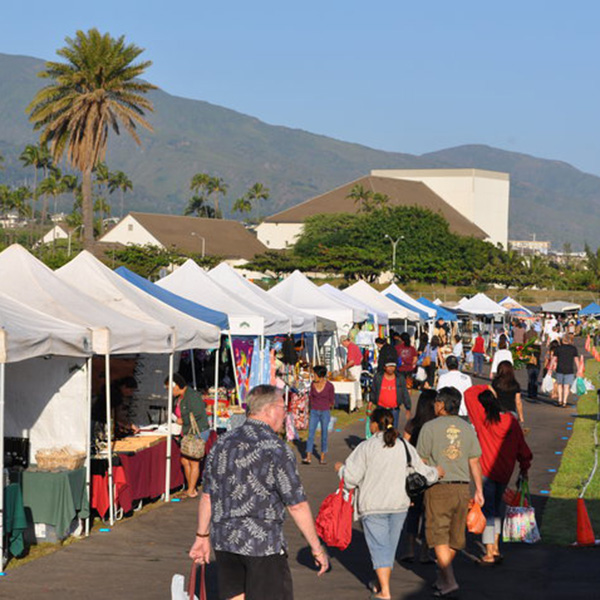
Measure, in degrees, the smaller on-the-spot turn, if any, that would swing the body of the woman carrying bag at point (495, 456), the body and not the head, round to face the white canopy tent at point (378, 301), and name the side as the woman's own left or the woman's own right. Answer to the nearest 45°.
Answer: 0° — they already face it

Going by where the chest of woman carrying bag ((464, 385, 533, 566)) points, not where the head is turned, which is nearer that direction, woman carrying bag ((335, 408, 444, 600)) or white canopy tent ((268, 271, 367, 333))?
the white canopy tent

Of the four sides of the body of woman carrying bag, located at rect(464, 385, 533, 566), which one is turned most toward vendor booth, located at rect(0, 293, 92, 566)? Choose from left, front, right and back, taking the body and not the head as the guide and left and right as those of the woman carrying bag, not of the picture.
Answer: left

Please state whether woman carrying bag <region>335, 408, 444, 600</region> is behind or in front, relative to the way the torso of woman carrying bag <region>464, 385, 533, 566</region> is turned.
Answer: behind

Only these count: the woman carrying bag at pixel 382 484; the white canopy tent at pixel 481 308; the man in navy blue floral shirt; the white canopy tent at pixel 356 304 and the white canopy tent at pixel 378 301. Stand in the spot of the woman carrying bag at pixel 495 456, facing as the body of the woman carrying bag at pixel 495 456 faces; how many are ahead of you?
3

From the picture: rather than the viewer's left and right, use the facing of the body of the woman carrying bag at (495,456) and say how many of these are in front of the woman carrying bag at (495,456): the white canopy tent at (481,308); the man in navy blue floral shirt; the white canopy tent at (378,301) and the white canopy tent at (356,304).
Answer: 3

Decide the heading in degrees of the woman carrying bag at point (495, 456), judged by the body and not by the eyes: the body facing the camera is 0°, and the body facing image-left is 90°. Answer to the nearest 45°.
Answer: approximately 180°

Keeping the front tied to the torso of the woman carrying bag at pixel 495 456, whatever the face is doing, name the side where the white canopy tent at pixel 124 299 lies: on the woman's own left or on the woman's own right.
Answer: on the woman's own left

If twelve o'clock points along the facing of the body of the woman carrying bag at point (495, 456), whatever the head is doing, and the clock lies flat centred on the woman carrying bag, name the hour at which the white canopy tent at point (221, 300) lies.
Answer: The white canopy tent is roughly at 11 o'clock from the woman carrying bag.

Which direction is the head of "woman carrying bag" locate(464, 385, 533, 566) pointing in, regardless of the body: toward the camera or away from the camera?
away from the camera

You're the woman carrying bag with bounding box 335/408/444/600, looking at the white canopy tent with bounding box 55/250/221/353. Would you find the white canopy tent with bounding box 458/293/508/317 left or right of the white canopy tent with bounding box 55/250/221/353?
right

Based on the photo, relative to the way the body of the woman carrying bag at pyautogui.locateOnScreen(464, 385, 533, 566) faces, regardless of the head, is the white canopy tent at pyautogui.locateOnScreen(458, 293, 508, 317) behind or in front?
in front

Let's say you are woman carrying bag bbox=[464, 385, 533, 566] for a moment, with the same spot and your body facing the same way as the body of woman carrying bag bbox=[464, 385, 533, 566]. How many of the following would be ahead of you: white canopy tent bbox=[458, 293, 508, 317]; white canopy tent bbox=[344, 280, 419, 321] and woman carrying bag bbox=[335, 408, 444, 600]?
2

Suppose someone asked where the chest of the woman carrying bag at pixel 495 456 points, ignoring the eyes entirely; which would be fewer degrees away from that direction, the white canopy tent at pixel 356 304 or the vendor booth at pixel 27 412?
the white canopy tent

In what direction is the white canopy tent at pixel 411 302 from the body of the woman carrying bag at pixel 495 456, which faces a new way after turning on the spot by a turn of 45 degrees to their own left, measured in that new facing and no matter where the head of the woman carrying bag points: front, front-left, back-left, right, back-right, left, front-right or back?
front-right
